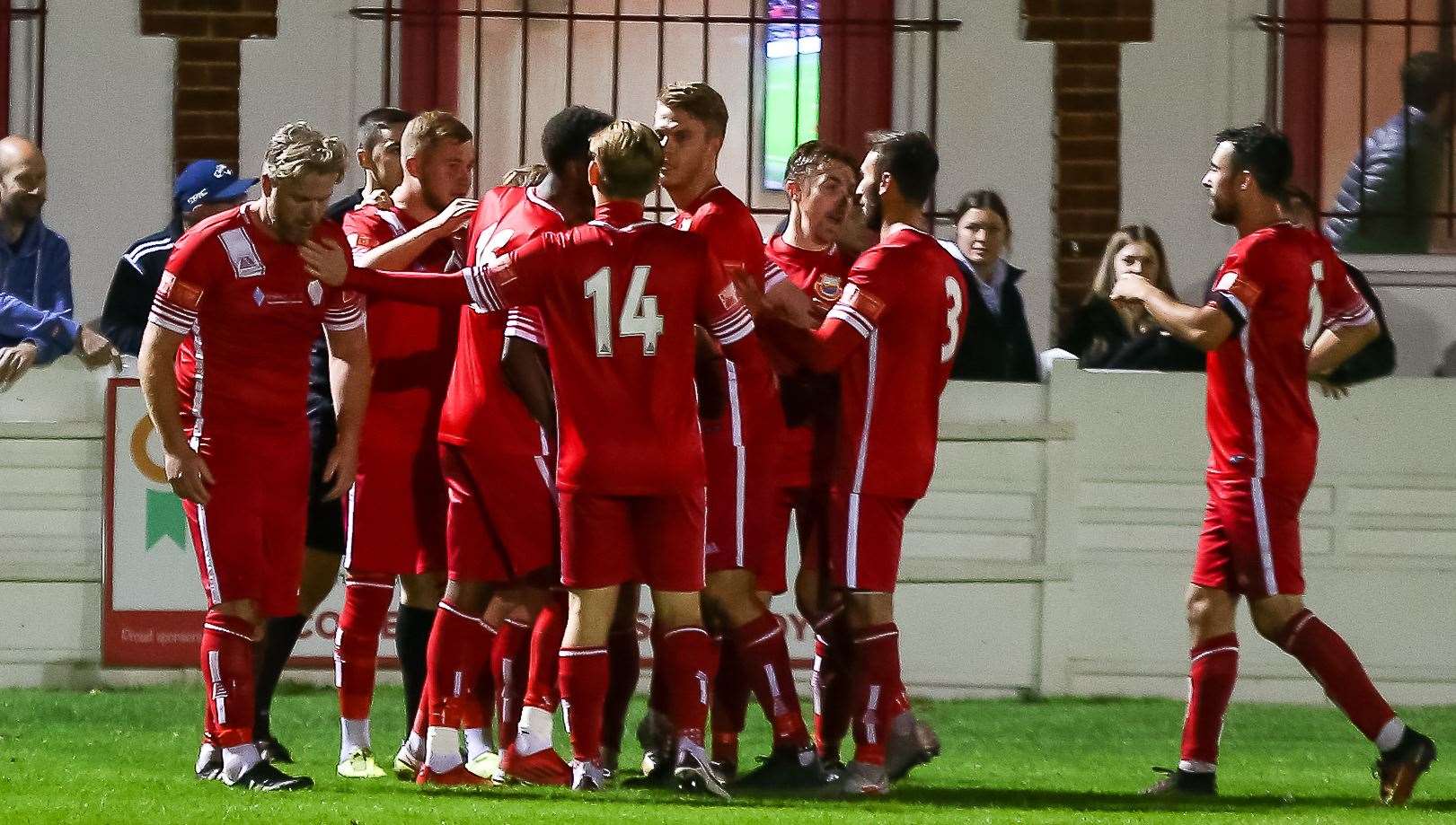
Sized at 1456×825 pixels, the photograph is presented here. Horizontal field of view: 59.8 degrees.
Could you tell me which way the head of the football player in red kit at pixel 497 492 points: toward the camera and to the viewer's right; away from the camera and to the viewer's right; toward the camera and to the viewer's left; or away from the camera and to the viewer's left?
away from the camera and to the viewer's right

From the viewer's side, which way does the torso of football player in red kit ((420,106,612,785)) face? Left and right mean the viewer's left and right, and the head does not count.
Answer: facing away from the viewer and to the right of the viewer

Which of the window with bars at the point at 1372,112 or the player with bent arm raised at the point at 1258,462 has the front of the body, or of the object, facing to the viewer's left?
the player with bent arm raised

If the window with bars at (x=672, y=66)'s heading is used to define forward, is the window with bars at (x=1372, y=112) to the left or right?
on its left

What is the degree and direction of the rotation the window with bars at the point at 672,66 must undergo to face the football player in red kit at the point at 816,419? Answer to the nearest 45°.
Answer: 0° — it already faces them

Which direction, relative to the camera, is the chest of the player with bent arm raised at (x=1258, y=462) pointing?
to the viewer's left

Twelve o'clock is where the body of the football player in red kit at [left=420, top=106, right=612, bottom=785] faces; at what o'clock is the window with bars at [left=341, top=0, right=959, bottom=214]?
The window with bars is roughly at 11 o'clock from the football player in red kit.

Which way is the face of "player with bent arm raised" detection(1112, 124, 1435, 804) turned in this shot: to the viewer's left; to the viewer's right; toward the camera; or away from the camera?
to the viewer's left

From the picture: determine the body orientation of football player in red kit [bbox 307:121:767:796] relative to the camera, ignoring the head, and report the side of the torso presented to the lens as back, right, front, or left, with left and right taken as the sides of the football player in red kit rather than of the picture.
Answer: back

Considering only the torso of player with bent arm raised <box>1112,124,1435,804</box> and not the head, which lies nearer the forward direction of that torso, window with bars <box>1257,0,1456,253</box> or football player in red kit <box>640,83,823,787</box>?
the football player in red kit
